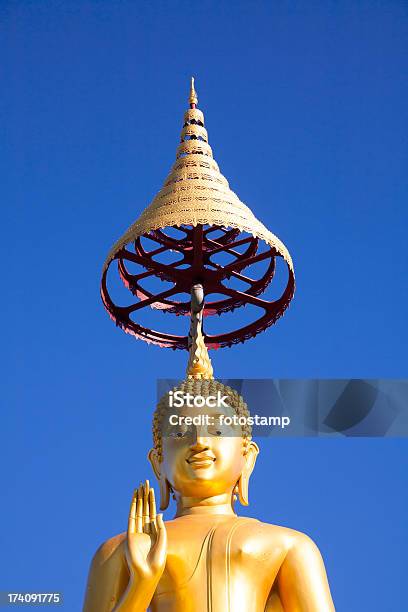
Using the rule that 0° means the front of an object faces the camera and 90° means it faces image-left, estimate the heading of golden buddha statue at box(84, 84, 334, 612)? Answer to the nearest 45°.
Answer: approximately 0°
